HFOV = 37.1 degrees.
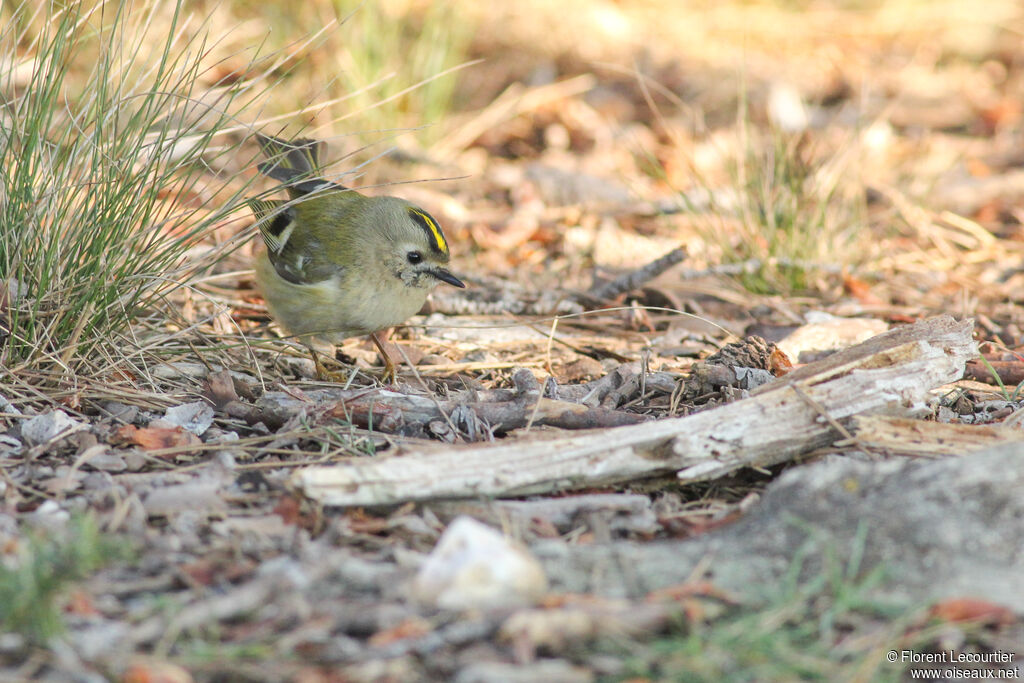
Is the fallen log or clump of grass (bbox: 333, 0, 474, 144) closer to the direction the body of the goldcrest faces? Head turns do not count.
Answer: the fallen log

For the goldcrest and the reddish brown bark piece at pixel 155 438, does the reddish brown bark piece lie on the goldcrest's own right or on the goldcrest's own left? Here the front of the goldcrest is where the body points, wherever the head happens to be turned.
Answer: on the goldcrest's own right

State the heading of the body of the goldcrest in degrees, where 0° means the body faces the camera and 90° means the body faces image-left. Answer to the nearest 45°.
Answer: approximately 315°

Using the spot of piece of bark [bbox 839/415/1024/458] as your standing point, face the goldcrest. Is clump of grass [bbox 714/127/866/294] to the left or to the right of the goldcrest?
right

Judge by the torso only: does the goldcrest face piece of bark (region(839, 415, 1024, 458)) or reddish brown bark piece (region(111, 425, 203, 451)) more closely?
the piece of bark

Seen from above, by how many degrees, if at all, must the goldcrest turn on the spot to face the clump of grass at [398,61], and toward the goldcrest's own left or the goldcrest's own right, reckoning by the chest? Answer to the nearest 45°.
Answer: approximately 135° to the goldcrest's own left
